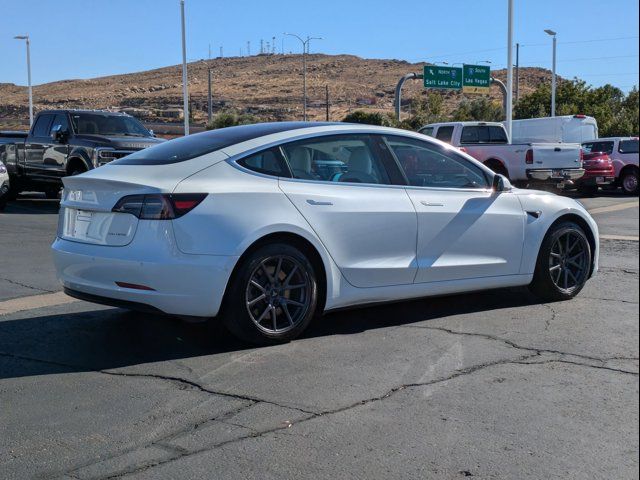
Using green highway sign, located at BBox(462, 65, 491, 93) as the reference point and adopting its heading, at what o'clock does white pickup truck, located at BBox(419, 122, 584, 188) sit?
The white pickup truck is roughly at 12 o'clock from the green highway sign.

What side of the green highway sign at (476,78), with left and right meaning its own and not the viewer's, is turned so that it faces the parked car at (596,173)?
front

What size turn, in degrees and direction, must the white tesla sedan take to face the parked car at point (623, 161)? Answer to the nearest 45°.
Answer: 0° — it already faces it

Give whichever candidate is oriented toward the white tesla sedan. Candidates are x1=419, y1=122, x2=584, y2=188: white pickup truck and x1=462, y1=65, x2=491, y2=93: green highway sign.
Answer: the green highway sign

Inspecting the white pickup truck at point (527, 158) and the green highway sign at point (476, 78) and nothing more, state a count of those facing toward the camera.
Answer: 1

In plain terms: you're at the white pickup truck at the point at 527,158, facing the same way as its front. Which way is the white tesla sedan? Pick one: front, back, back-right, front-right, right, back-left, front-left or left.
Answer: back-left

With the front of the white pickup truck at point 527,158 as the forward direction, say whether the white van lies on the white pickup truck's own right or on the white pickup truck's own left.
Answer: on the white pickup truck's own right

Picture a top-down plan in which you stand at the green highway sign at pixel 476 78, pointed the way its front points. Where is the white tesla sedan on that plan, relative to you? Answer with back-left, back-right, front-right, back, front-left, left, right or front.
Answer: front

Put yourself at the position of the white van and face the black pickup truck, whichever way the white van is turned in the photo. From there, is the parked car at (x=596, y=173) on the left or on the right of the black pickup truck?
left

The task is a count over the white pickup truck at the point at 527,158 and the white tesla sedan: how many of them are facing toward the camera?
0

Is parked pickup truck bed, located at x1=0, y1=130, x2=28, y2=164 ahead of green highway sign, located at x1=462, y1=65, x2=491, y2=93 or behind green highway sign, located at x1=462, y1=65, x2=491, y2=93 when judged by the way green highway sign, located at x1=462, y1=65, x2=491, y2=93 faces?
ahead

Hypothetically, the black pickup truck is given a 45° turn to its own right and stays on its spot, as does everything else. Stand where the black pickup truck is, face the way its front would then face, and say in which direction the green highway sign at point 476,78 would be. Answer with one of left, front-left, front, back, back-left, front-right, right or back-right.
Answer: back-left

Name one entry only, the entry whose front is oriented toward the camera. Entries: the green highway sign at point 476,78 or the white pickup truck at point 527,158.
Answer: the green highway sign

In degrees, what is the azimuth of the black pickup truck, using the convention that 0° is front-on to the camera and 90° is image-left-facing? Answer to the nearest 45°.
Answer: approximately 315°

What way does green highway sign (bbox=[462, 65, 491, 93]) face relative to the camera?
toward the camera

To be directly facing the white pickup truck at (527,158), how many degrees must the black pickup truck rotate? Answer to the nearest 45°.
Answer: approximately 45° to its left

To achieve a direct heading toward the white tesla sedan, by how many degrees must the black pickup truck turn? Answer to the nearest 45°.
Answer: approximately 45° to its right

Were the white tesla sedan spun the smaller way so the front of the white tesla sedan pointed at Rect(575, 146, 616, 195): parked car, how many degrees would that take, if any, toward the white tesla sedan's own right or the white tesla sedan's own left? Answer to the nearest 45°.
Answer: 0° — it already faces it

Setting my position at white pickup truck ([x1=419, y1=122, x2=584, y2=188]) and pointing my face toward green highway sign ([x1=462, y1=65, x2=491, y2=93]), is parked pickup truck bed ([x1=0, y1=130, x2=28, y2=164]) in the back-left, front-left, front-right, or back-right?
back-left
